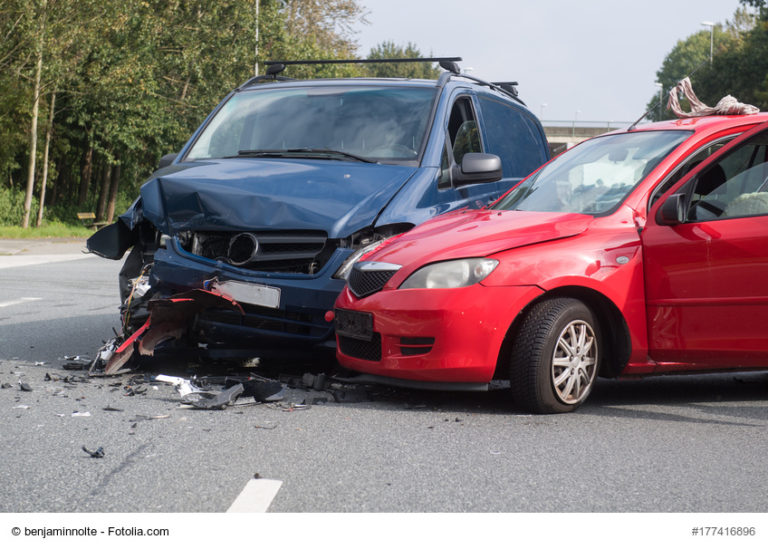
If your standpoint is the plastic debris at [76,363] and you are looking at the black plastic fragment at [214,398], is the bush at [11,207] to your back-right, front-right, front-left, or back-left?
back-left

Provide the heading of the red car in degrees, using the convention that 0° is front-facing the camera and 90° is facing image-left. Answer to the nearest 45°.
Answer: approximately 45°

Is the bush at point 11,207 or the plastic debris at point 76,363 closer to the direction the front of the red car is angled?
the plastic debris
